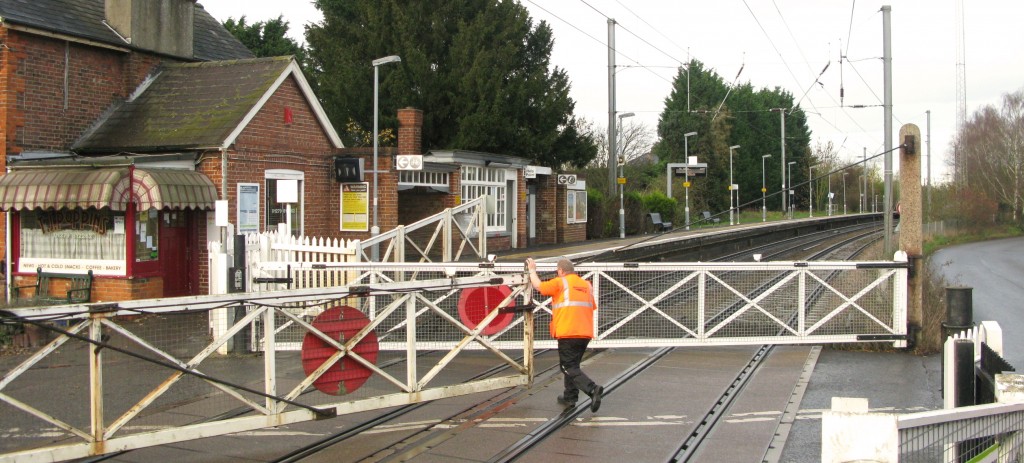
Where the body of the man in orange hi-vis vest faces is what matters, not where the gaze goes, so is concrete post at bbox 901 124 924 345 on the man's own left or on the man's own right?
on the man's own right

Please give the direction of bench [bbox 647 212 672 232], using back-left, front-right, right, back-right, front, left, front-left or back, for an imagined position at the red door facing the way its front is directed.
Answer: back-left

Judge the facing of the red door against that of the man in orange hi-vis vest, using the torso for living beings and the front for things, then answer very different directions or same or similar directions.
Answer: very different directions

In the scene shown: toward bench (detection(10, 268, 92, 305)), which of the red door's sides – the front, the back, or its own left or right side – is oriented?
right

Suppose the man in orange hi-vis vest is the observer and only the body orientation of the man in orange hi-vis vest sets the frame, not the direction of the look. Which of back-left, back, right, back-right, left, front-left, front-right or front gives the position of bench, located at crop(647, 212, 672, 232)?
front-right

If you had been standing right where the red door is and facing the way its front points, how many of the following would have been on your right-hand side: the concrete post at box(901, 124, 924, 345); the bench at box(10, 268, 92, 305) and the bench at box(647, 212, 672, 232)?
1

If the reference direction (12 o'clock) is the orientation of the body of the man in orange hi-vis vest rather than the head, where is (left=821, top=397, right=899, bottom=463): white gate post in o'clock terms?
The white gate post is roughly at 7 o'clock from the man in orange hi-vis vest.

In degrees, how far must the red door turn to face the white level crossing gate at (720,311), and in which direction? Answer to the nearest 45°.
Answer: approximately 45° to its left

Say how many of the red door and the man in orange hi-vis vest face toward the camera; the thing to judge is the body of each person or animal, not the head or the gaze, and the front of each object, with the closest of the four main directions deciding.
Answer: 1

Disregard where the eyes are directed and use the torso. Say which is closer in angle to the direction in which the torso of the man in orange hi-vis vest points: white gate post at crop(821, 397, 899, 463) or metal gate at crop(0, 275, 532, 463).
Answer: the metal gate

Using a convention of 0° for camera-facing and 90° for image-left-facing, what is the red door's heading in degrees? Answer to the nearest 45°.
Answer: approximately 0°

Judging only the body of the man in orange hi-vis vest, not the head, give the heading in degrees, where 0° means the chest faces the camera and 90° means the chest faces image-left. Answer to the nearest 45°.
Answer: approximately 135°
